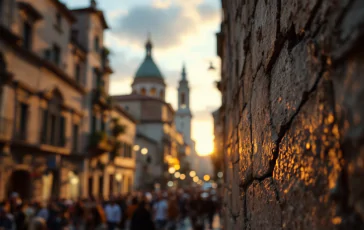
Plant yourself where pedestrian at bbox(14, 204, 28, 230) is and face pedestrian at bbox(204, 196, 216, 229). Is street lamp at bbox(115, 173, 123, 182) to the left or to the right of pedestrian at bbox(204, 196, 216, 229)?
left

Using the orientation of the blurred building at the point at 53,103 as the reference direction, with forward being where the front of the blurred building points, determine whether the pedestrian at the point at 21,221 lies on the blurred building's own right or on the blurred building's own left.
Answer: on the blurred building's own right

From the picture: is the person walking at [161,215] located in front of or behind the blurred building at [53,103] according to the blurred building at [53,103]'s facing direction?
in front

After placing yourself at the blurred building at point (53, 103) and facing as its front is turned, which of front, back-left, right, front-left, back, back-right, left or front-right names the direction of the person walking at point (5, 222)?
front-right

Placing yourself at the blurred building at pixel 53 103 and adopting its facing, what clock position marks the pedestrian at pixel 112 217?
The pedestrian is roughly at 1 o'clock from the blurred building.

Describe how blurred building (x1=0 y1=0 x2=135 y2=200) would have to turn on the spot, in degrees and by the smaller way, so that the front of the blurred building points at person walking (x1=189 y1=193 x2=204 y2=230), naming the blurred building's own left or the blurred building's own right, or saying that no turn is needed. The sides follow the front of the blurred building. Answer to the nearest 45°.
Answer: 0° — it already faces them

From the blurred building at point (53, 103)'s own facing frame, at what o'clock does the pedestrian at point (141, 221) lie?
The pedestrian is roughly at 1 o'clock from the blurred building.

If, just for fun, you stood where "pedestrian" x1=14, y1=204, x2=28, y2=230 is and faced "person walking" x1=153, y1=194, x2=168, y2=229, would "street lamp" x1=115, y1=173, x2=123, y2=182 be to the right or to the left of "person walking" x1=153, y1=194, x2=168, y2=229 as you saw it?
left

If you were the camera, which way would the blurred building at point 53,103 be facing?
facing the viewer and to the right of the viewer

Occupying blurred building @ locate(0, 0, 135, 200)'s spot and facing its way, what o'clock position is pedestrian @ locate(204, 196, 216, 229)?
The pedestrian is roughly at 12 o'clock from the blurred building.
